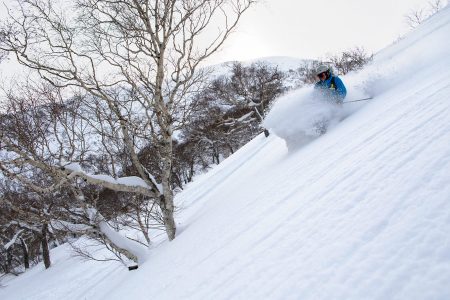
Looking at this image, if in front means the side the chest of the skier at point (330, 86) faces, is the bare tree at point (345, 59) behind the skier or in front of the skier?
behind

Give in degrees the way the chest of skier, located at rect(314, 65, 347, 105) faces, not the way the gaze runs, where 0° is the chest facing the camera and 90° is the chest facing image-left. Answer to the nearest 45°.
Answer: approximately 45°
